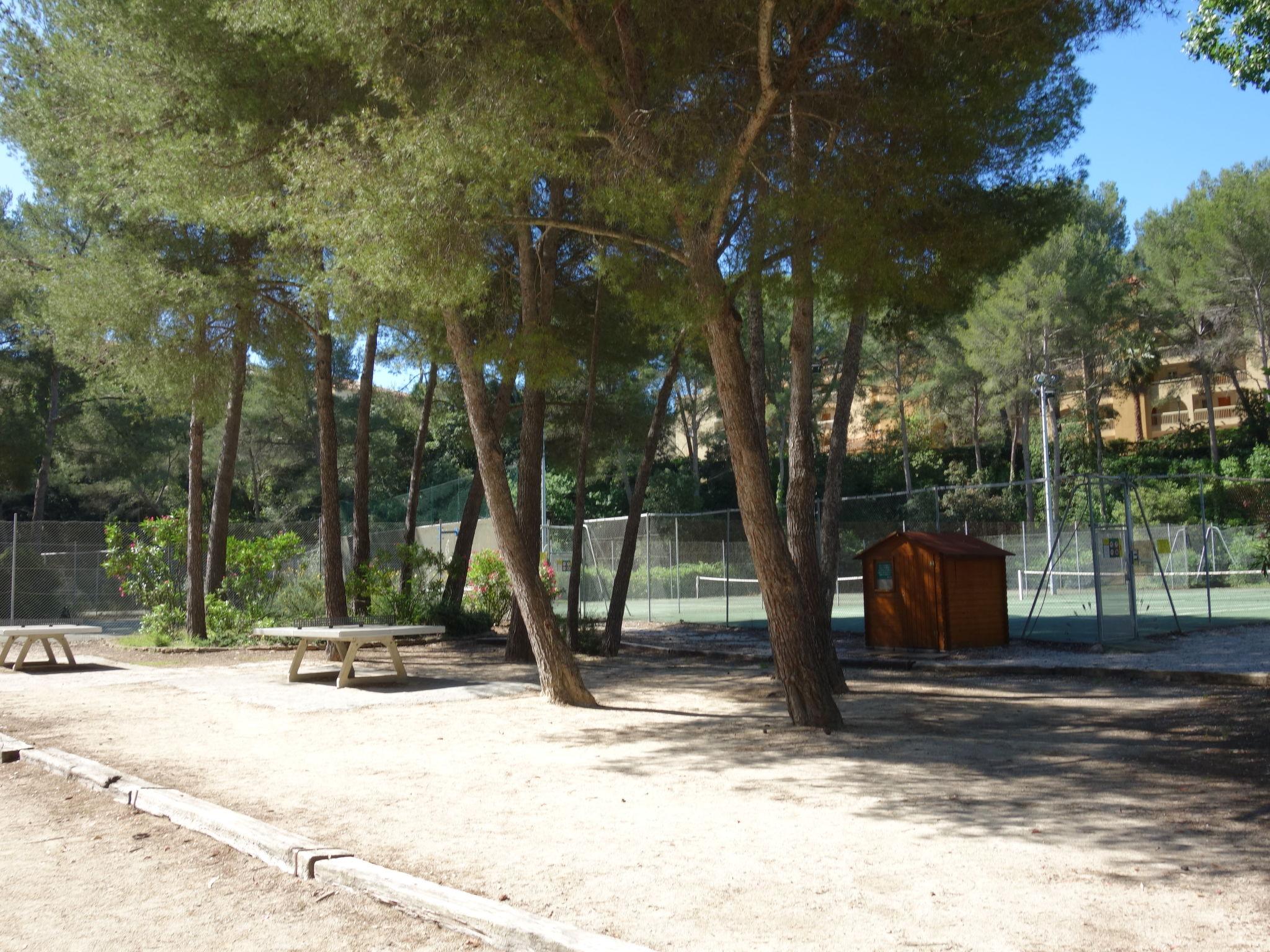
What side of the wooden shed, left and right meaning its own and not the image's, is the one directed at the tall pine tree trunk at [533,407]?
front

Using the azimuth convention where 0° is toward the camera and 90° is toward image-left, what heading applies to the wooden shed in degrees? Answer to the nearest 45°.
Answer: approximately 45°

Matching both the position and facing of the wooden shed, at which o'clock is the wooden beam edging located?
The wooden beam edging is roughly at 11 o'clock from the wooden shed.

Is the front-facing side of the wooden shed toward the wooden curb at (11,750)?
yes

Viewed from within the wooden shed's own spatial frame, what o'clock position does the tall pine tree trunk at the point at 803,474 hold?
The tall pine tree trunk is roughly at 11 o'clock from the wooden shed.

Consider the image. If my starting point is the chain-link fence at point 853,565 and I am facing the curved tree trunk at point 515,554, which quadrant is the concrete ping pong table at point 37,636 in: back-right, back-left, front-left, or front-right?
front-right

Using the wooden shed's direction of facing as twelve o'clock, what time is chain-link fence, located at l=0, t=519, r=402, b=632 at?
The chain-link fence is roughly at 2 o'clock from the wooden shed.

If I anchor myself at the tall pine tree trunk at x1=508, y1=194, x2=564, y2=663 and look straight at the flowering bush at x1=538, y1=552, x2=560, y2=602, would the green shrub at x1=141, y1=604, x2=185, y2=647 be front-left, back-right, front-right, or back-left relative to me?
front-left

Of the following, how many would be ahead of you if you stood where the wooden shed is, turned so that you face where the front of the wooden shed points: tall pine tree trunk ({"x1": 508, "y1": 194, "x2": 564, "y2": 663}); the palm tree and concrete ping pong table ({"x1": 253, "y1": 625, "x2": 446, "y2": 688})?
2

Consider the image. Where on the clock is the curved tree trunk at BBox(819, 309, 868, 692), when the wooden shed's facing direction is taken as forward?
The curved tree trunk is roughly at 11 o'clock from the wooden shed.

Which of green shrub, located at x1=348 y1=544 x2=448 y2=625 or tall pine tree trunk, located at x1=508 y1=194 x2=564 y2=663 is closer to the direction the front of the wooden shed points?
the tall pine tree trunk

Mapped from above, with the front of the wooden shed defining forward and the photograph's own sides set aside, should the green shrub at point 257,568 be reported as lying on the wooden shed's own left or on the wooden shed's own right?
on the wooden shed's own right

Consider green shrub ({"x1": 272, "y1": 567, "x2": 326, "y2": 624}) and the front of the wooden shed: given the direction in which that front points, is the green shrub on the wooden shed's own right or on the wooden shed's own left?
on the wooden shed's own right

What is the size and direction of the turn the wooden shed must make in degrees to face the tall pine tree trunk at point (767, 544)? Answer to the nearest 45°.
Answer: approximately 45° to its left

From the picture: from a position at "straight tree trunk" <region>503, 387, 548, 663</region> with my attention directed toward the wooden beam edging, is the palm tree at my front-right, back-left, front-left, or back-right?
back-left

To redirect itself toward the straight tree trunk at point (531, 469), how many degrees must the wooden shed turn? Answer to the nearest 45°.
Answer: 0° — it already faces it

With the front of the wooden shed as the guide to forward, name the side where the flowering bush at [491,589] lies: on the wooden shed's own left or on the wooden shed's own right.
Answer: on the wooden shed's own right

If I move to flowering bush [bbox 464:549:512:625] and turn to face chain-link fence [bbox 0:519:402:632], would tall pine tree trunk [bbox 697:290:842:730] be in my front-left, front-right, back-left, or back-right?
back-left

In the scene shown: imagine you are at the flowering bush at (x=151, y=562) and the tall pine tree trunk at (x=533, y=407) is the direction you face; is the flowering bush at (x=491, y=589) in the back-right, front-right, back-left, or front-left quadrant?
front-left

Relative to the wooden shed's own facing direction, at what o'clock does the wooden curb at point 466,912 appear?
The wooden curb is roughly at 11 o'clock from the wooden shed.
